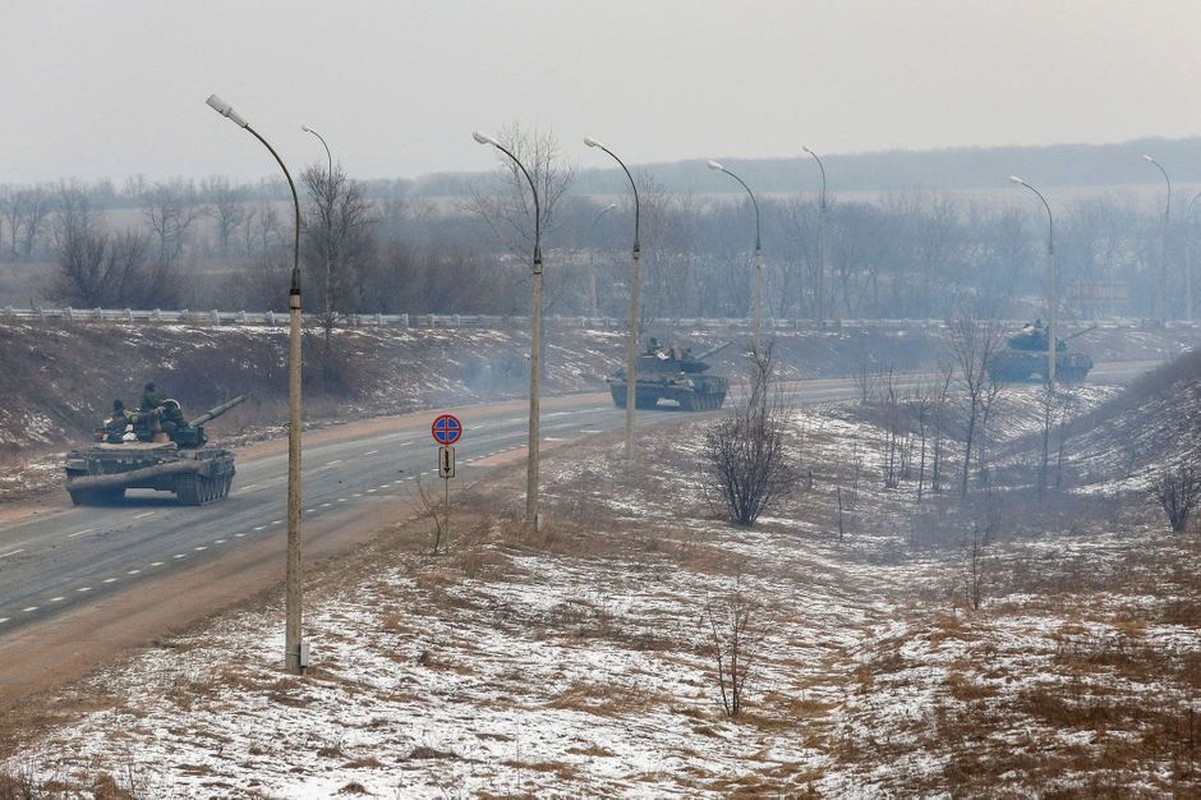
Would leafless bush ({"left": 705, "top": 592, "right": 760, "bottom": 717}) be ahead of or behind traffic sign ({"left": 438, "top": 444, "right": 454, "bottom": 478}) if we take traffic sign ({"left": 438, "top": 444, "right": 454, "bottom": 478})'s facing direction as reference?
ahead

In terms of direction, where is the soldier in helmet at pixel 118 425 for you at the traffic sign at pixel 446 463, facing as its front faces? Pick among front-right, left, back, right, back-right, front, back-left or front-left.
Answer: back-right

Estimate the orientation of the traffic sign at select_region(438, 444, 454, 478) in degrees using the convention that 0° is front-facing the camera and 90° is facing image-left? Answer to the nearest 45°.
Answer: approximately 0°

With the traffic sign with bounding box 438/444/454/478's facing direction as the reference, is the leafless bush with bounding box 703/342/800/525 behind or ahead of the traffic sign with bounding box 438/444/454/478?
behind

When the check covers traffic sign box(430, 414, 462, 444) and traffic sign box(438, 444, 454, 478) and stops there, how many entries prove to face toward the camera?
2

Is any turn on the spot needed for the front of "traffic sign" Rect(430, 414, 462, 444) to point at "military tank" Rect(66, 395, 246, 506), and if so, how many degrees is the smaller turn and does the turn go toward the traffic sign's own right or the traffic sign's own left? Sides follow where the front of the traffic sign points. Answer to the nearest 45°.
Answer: approximately 135° to the traffic sign's own right

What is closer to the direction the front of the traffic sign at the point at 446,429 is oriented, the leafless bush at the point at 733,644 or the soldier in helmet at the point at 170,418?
the leafless bush

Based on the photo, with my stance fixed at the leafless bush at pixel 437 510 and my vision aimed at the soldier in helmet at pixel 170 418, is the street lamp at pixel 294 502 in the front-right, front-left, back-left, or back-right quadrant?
back-left

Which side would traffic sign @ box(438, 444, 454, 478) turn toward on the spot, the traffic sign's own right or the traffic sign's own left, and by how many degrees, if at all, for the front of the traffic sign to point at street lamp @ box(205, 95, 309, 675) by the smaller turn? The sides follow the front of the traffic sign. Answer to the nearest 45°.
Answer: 0° — it already faces it

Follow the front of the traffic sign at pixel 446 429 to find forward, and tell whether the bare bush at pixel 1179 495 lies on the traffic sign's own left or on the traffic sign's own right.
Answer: on the traffic sign's own left
